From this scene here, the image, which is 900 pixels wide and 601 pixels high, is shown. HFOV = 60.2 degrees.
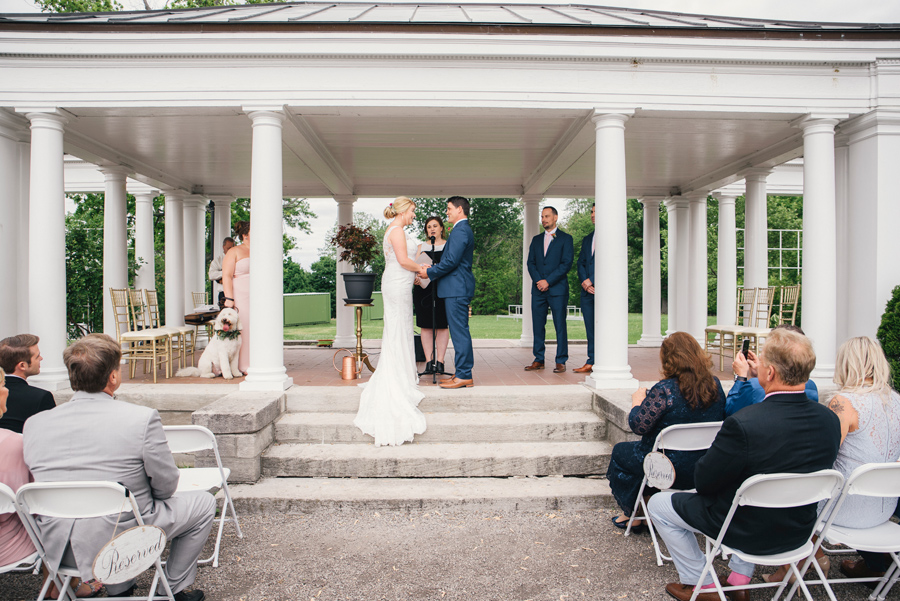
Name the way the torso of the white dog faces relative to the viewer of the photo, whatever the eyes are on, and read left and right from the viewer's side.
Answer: facing the viewer and to the right of the viewer

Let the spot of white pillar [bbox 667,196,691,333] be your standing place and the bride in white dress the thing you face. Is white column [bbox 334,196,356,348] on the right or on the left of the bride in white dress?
right

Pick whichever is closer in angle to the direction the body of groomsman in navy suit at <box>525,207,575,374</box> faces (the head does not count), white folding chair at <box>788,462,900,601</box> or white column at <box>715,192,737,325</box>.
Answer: the white folding chair

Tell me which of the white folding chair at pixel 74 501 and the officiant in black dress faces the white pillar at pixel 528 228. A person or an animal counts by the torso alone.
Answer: the white folding chair

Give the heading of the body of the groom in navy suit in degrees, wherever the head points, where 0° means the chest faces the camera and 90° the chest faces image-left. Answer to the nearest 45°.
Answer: approximately 90°

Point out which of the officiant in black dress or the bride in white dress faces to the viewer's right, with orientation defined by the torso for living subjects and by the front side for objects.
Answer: the bride in white dress

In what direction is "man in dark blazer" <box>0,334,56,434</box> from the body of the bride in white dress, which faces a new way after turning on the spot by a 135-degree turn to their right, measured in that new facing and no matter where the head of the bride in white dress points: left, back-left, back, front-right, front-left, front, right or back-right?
front

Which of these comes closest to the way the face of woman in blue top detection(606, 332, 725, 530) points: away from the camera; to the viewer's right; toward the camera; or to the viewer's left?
away from the camera

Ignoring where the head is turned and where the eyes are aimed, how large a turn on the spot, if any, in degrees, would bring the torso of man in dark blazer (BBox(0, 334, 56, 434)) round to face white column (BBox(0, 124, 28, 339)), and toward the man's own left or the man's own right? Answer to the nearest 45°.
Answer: approximately 45° to the man's own left

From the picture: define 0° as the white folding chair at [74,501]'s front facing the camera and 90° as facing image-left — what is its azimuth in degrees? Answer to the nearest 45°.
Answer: approximately 225°

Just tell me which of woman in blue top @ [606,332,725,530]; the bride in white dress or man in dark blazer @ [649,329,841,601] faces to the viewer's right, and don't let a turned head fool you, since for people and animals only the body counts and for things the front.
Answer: the bride in white dress

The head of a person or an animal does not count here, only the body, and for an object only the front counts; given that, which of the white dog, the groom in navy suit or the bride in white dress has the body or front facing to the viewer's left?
the groom in navy suit
